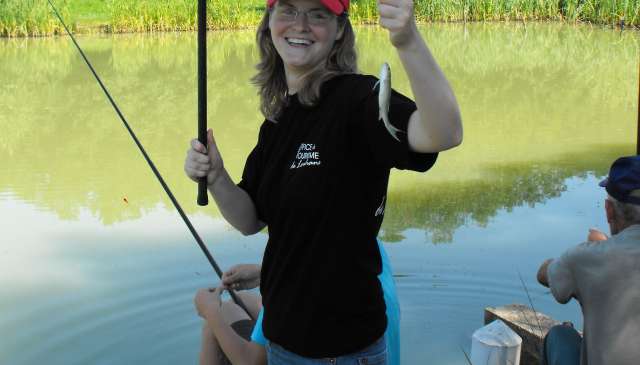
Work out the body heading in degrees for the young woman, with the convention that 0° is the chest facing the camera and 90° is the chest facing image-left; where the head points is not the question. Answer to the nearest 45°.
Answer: approximately 45°
